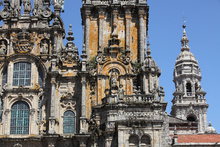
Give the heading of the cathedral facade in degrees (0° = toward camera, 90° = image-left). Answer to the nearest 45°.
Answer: approximately 0°
